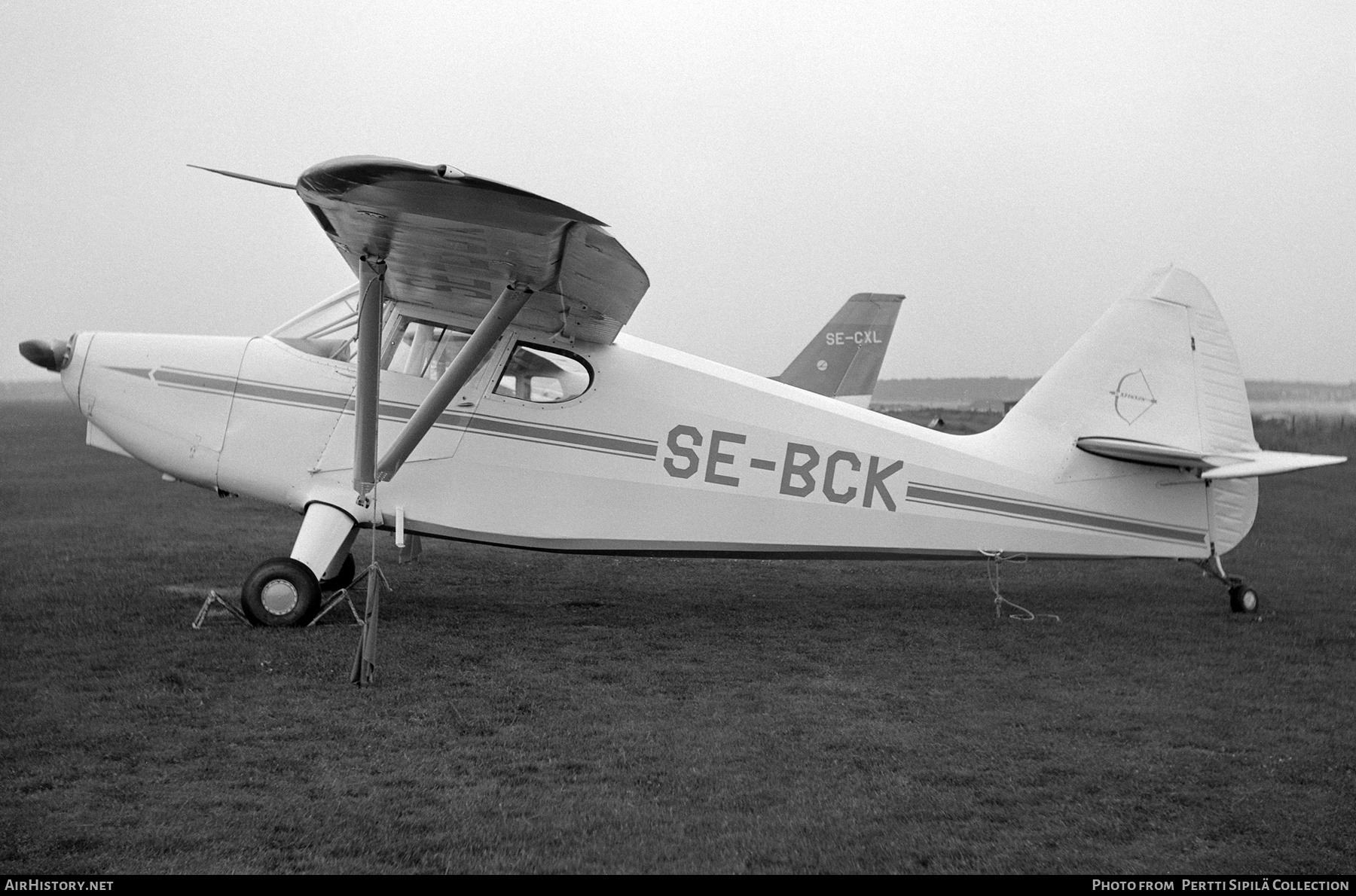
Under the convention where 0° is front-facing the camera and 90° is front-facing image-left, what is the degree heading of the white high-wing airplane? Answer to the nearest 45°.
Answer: approximately 90°
